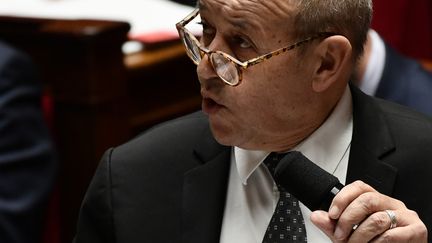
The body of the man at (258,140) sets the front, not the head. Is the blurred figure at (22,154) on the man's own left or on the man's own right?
on the man's own right

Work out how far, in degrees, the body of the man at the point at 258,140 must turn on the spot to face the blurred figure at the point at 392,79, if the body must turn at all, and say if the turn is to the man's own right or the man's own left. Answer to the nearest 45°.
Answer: approximately 180°

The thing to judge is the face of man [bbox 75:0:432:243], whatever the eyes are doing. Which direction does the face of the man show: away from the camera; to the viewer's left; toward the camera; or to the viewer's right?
to the viewer's left

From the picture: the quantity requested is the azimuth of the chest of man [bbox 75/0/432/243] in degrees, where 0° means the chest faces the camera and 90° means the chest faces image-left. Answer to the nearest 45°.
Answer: approximately 45°

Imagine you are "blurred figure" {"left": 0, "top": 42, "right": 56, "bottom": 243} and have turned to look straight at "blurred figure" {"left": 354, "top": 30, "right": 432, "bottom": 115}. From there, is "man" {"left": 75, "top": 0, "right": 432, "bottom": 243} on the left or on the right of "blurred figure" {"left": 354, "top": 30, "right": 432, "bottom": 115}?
right
